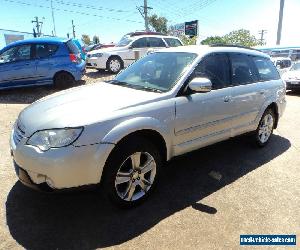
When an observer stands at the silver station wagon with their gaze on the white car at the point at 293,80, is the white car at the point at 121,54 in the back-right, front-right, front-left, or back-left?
front-left

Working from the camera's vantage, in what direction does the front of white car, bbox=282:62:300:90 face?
facing the viewer and to the left of the viewer

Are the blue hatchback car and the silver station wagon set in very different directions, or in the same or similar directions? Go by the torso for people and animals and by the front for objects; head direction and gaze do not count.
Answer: same or similar directions

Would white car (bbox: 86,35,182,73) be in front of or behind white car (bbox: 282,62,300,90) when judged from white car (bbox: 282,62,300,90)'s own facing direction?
in front

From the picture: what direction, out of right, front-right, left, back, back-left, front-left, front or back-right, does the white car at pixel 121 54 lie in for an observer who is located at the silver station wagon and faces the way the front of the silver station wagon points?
back-right

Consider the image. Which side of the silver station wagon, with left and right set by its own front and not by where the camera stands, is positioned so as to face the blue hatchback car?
right

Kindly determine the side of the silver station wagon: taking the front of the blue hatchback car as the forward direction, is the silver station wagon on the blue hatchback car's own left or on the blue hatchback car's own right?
on the blue hatchback car's own left

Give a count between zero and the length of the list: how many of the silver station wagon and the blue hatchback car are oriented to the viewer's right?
0

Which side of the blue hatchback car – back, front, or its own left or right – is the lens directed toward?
left

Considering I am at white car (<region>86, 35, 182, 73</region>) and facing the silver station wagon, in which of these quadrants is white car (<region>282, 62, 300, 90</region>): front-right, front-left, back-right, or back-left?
front-left

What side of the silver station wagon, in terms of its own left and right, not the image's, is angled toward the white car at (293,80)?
back
